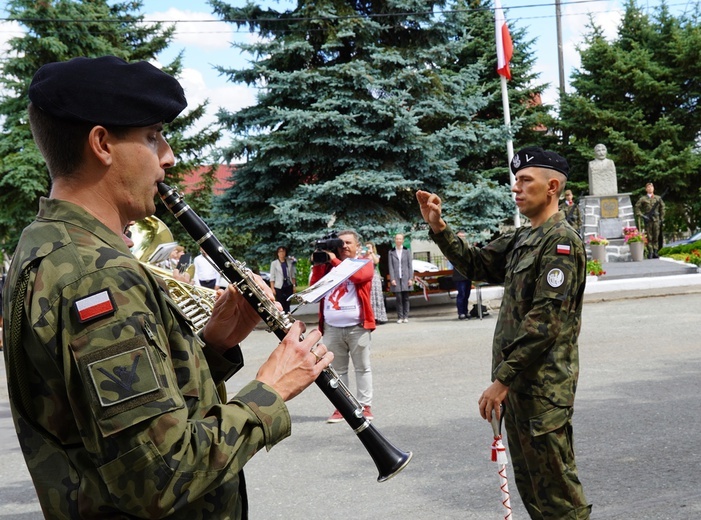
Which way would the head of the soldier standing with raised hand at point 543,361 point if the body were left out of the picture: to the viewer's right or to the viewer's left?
to the viewer's left

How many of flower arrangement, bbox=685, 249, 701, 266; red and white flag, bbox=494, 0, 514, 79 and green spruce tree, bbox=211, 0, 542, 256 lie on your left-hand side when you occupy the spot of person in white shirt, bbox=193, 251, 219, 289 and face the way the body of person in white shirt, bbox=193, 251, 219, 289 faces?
3

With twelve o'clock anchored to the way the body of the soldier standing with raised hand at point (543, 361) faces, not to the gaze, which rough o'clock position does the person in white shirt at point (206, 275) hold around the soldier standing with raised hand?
The person in white shirt is roughly at 2 o'clock from the soldier standing with raised hand.

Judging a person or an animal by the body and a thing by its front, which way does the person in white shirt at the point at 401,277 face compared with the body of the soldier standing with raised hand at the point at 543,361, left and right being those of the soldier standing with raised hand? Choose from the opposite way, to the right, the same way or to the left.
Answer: to the left

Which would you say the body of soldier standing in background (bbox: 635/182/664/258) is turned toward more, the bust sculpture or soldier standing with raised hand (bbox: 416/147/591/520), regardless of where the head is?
the soldier standing with raised hand

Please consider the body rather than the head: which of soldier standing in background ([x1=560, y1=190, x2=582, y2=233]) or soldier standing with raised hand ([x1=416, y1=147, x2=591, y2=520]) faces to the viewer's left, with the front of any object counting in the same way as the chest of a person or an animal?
soldier standing with raised hand ([x1=416, y1=147, x2=591, y2=520])

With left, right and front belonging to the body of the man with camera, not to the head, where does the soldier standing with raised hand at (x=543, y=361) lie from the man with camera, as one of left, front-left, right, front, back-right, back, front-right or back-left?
front-left

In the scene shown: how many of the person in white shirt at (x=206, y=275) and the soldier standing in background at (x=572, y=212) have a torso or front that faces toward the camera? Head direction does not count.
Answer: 2

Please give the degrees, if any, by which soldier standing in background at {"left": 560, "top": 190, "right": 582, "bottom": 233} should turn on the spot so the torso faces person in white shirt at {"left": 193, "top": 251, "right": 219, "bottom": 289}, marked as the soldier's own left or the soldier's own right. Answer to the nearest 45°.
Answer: approximately 45° to the soldier's own right

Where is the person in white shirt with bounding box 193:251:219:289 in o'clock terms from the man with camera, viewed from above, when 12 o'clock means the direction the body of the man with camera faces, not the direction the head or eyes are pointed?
The person in white shirt is roughly at 4 o'clock from the man with camera.

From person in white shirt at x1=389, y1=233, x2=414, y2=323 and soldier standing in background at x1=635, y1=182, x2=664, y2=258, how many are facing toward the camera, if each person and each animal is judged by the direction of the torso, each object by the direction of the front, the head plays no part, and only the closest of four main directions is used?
2

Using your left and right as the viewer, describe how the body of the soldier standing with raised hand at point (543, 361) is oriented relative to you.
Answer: facing to the left of the viewer
